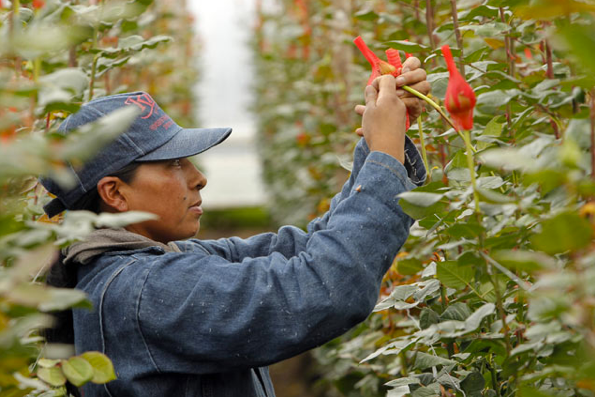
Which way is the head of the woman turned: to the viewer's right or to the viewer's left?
to the viewer's right

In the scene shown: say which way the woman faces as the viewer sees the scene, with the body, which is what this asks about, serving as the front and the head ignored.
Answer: to the viewer's right
